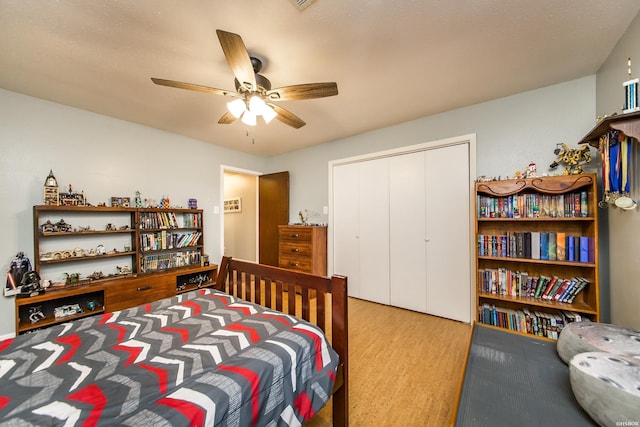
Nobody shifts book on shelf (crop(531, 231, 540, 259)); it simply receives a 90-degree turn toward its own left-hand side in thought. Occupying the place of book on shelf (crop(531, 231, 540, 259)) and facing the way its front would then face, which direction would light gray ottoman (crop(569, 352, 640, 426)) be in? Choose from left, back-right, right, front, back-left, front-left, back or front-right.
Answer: right

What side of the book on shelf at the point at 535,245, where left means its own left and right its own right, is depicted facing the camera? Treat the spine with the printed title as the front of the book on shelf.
front

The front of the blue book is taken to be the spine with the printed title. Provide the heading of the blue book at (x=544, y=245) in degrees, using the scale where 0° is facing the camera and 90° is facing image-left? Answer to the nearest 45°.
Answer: approximately 0°

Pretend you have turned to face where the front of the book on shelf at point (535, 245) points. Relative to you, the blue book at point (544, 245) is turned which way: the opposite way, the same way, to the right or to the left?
the same way

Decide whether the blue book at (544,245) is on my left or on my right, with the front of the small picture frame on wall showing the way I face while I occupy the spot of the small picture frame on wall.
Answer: on my left

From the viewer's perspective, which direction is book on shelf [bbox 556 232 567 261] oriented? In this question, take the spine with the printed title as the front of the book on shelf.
toward the camera

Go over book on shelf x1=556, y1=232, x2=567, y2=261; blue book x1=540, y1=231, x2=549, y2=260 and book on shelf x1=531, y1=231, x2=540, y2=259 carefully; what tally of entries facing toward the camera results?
3

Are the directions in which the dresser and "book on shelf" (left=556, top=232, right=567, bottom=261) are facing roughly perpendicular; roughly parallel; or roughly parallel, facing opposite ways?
roughly parallel

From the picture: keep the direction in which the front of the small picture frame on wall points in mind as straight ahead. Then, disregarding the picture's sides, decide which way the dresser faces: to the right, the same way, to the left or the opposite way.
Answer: the same way

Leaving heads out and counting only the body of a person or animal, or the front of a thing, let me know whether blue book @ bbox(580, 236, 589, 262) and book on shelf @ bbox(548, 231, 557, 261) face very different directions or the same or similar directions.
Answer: same or similar directions

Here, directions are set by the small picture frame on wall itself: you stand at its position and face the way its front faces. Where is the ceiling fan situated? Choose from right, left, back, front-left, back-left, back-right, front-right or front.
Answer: front-left

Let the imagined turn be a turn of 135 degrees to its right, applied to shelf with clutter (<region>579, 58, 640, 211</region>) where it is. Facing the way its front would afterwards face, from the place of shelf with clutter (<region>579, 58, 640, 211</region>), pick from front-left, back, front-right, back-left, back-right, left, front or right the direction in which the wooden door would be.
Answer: left

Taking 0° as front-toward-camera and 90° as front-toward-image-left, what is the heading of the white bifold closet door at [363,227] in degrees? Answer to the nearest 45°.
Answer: approximately 45°

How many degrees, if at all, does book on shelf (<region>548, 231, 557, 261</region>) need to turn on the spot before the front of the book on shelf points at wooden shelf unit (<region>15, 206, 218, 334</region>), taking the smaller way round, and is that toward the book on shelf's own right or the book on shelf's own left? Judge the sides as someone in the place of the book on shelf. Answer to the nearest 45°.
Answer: approximately 45° to the book on shelf's own right

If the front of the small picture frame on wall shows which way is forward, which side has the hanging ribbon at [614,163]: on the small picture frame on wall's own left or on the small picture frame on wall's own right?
on the small picture frame on wall's own left
